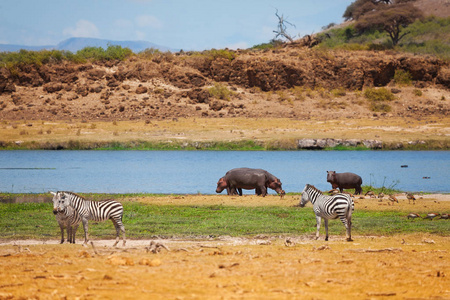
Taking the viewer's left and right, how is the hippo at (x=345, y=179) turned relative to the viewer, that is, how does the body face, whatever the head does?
facing to the left of the viewer

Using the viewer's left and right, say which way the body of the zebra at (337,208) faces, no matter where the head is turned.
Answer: facing away from the viewer and to the left of the viewer

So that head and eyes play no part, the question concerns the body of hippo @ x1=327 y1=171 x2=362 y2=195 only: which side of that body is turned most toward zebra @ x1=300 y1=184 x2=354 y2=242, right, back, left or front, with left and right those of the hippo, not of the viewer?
left

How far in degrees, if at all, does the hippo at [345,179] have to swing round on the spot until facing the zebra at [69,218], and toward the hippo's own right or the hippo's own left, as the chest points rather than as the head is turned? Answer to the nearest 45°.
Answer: approximately 45° to the hippo's own left

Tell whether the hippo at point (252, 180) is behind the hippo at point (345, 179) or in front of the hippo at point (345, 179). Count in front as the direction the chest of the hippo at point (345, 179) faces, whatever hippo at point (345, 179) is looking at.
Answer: in front

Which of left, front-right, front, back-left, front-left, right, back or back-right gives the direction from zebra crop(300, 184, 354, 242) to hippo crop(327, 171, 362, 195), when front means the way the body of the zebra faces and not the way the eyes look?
front-right

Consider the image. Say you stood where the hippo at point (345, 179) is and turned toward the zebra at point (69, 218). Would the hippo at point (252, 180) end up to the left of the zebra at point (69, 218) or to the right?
right

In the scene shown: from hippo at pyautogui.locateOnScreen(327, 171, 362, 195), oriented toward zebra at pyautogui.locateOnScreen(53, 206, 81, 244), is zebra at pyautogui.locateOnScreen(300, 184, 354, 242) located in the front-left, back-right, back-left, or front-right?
front-left

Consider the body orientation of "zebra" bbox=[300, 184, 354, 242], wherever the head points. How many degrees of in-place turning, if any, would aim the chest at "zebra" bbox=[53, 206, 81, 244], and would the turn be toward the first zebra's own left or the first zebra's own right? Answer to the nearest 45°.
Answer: approximately 45° to the first zebra's own left
